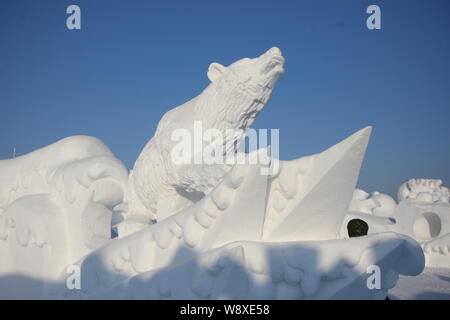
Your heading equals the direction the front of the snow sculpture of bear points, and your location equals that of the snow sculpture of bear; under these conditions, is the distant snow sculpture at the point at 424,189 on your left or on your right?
on your left

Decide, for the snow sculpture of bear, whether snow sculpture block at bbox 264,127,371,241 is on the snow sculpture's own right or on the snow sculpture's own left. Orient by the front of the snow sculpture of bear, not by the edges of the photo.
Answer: on the snow sculpture's own right

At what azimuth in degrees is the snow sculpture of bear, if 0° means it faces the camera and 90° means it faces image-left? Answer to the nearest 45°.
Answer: approximately 270°

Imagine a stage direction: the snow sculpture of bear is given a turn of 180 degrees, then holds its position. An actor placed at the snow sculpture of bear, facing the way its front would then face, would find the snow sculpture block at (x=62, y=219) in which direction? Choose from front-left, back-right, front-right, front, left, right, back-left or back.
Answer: front

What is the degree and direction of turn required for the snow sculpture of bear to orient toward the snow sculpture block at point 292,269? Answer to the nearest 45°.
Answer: approximately 90° to its right
